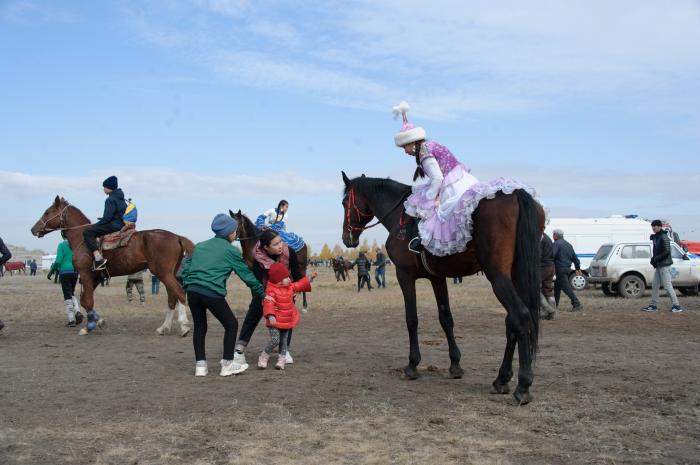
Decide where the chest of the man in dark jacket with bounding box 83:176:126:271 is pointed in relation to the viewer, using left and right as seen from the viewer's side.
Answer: facing to the left of the viewer

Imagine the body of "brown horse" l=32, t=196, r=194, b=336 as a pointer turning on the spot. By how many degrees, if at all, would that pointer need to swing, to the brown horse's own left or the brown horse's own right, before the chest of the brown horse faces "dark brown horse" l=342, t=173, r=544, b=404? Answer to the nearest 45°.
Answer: approximately 90° to the brown horse's own left

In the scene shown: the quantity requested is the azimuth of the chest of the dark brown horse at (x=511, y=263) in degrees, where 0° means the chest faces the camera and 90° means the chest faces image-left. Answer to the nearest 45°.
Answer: approximately 135°

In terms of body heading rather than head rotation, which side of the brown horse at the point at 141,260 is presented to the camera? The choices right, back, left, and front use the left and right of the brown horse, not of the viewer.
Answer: left

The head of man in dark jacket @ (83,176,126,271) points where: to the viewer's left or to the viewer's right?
to the viewer's left

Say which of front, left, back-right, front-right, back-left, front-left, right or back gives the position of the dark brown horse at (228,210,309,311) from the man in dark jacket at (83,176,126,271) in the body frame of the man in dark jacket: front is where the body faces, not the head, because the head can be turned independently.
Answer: back
